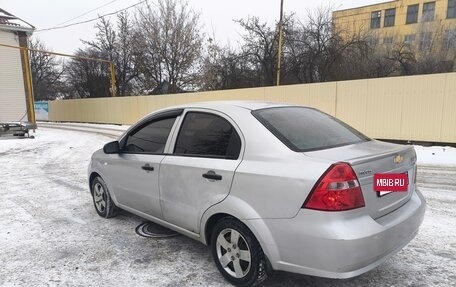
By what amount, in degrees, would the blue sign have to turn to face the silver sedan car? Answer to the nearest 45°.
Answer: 0° — it already faces it

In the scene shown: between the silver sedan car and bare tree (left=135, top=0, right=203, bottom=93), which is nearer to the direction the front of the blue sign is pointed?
the silver sedan car

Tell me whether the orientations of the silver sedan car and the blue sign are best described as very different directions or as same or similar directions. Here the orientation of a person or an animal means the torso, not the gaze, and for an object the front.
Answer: very different directions

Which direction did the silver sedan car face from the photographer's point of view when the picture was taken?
facing away from the viewer and to the left of the viewer

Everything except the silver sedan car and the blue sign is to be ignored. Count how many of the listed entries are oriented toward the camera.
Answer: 1

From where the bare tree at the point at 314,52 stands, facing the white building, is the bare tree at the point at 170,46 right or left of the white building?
right

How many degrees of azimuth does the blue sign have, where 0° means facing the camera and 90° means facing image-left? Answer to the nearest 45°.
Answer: approximately 0°
